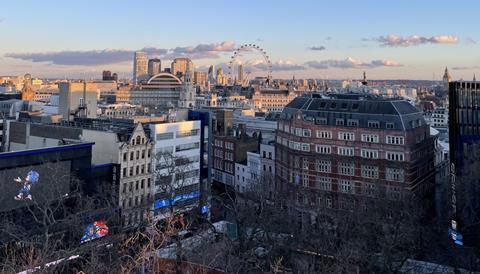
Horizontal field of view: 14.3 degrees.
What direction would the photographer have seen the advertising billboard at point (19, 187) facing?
facing the viewer and to the right of the viewer

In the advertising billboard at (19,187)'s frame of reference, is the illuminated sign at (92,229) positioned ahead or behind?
ahead
